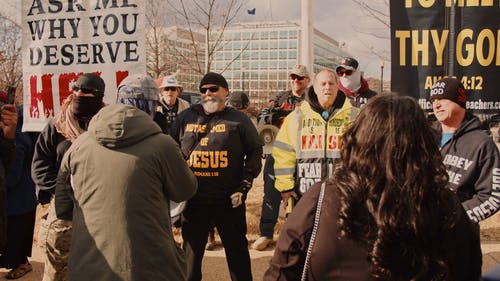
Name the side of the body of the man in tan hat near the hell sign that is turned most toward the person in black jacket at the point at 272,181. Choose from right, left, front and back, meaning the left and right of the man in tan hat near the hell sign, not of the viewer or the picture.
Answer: left

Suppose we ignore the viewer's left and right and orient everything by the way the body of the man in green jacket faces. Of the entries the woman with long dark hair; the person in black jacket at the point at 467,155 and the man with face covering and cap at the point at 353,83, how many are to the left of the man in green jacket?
0

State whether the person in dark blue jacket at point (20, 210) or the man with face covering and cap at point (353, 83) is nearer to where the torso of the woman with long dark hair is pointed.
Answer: the man with face covering and cap

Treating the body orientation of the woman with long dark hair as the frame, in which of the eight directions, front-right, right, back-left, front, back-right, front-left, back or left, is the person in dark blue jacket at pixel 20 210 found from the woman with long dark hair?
front-left

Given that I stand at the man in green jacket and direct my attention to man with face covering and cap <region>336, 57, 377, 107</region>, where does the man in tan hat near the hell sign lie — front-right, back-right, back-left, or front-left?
front-left

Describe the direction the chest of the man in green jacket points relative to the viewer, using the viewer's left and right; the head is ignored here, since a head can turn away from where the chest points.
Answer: facing away from the viewer

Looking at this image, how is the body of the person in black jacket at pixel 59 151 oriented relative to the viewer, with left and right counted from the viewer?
facing the viewer and to the right of the viewer

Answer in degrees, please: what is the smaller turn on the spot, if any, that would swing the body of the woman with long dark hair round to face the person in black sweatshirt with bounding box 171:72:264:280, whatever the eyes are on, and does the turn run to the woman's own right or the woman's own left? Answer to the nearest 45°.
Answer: approximately 45° to the woman's own left

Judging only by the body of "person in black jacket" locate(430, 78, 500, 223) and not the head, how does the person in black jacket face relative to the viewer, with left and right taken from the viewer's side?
facing the viewer and to the left of the viewer

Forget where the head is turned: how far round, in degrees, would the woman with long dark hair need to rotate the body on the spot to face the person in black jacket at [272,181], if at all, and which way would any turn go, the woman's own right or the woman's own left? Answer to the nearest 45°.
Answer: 0° — they already face them

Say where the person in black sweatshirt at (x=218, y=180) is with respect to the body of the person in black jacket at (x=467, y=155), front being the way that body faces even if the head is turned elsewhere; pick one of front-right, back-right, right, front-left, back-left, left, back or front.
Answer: front-right

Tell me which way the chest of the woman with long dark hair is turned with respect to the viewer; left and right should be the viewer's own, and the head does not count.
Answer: facing away from the viewer

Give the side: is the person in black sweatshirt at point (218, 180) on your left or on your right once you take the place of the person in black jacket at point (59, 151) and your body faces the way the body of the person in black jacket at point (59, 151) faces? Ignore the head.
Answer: on your left

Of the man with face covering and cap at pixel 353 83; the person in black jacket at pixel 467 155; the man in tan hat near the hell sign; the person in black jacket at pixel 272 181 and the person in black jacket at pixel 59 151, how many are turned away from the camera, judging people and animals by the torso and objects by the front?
0

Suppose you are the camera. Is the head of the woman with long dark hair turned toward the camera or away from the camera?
away from the camera
